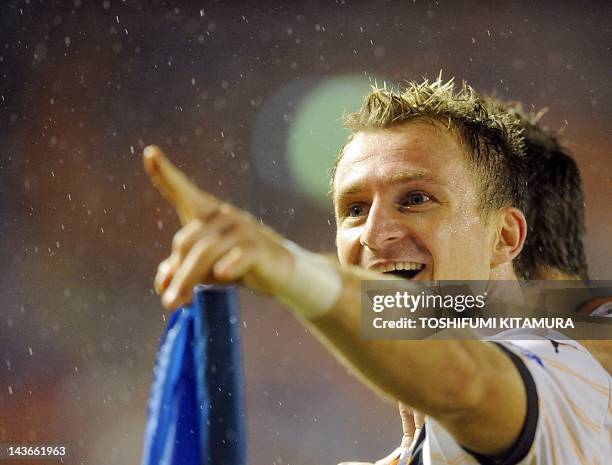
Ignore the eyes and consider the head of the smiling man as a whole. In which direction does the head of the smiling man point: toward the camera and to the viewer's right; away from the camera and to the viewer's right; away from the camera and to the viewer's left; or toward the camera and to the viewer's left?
toward the camera and to the viewer's left

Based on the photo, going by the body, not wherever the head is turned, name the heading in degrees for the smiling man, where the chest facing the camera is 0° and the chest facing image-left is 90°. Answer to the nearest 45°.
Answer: approximately 45°
